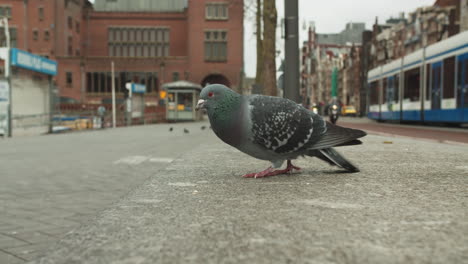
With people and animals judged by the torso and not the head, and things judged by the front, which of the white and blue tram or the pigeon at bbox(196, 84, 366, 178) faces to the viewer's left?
the pigeon

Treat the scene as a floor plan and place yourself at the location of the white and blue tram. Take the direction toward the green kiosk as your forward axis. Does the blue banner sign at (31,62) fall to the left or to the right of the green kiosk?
left

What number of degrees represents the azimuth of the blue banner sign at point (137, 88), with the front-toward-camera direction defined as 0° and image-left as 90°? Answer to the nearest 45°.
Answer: approximately 315°

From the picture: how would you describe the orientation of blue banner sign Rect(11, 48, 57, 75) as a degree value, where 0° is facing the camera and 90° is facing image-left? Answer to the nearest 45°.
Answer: approximately 315°

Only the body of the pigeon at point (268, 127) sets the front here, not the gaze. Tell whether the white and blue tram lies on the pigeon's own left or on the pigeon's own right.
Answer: on the pigeon's own right

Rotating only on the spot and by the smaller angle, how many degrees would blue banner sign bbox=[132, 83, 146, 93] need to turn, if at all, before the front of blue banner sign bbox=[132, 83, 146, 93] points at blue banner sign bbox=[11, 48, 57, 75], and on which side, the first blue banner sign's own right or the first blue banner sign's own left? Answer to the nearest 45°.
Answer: approximately 45° to the first blue banner sign's own right

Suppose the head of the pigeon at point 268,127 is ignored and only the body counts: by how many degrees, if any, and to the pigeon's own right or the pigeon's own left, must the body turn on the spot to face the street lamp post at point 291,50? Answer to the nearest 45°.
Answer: approximately 90° to the pigeon's own right
